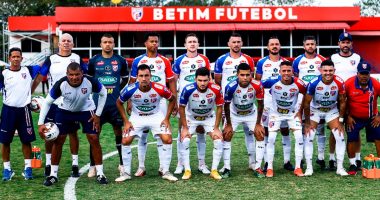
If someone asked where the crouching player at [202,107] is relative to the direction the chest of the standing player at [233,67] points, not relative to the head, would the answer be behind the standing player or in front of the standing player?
in front

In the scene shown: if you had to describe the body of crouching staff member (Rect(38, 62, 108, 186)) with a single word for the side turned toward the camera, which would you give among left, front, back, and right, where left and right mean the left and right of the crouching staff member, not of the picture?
front

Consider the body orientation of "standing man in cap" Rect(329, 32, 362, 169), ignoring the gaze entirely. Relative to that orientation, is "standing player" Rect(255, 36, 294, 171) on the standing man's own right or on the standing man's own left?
on the standing man's own right

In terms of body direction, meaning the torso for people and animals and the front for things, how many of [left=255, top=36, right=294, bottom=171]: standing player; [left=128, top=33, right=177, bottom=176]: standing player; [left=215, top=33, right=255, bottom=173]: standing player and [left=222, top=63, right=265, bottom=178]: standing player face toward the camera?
4

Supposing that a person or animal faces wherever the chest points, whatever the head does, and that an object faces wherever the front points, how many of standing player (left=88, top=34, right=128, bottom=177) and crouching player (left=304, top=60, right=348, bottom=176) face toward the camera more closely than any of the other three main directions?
2

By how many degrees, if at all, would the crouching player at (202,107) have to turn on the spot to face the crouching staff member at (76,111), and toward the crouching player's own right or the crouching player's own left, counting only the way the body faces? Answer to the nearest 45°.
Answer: approximately 90° to the crouching player's own right

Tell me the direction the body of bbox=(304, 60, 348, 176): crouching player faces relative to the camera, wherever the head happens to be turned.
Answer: toward the camera

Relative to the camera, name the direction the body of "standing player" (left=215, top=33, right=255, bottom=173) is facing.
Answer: toward the camera

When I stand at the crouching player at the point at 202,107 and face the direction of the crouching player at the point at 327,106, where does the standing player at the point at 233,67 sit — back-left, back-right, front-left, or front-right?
front-left

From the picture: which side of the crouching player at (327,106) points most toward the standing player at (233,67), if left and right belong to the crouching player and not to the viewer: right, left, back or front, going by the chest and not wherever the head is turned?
right

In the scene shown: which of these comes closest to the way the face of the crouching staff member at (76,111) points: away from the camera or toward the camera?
toward the camera

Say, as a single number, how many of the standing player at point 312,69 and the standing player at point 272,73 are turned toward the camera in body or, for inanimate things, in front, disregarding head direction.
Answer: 2

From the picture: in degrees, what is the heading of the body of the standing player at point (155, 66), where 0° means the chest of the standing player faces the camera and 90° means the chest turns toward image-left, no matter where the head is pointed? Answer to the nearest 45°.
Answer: approximately 0°
